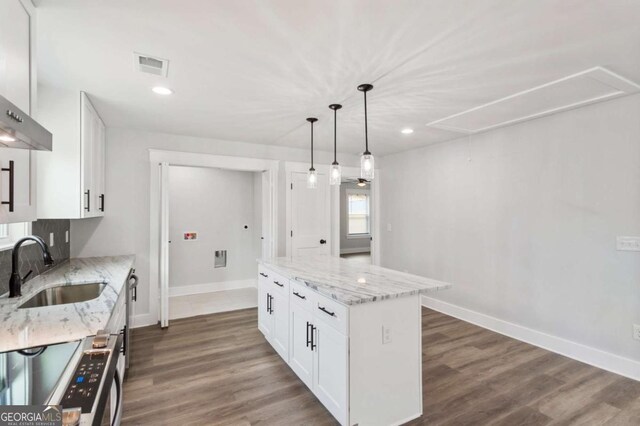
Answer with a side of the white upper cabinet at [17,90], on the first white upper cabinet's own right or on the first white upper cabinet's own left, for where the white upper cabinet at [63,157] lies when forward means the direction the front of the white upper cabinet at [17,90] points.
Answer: on the first white upper cabinet's own left

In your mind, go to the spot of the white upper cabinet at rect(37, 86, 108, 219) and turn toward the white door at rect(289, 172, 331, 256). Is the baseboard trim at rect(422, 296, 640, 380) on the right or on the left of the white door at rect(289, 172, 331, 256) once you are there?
right

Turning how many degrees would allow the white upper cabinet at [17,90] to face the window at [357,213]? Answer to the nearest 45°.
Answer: approximately 45° to its left

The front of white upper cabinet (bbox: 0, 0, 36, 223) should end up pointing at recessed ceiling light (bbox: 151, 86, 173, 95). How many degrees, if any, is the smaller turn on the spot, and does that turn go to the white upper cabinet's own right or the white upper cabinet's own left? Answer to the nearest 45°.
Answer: approximately 45° to the white upper cabinet's own left

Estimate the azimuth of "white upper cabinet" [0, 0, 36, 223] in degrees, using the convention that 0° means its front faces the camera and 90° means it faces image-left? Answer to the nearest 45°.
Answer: approximately 270°

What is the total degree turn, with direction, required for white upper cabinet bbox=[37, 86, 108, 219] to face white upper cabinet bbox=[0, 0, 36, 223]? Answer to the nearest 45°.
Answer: approximately 90° to its right

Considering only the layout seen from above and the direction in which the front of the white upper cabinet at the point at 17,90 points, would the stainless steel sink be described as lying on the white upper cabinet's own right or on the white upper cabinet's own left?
on the white upper cabinet's own left

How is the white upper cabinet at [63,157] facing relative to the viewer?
to the viewer's right

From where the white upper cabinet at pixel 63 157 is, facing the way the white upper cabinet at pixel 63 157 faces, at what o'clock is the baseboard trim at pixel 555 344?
The baseboard trim is roughly at 1 o'clock from the white upper cabinet.

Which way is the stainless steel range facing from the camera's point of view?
to the viewer's right
